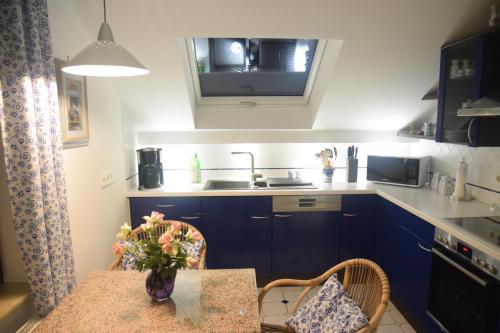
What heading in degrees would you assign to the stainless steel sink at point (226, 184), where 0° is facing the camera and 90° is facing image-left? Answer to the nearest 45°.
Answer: approximately 0°

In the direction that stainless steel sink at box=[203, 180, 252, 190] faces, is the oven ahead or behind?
ahead

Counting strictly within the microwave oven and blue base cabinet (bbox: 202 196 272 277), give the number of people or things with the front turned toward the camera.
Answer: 2

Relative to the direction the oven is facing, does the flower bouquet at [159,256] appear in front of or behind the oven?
in front

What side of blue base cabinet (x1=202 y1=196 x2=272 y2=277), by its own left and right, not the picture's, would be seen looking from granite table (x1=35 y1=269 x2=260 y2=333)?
front

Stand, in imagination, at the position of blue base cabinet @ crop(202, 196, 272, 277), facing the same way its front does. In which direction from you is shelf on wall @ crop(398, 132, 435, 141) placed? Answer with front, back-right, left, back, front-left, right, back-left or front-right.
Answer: left

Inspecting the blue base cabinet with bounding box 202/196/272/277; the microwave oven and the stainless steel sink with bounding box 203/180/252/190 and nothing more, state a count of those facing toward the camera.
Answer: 3

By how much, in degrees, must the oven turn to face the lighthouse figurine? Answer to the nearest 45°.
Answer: approximately 135° to its right

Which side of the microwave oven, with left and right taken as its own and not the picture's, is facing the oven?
front

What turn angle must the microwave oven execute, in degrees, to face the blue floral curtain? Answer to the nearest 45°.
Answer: approximately 45° to its right

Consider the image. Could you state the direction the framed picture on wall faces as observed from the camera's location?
facing the viewer and to the right of the viewer

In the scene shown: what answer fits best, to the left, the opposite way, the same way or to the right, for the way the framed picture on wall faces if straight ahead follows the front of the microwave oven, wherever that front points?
to the left

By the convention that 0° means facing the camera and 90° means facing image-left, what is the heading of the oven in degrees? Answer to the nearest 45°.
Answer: approximately 45°
